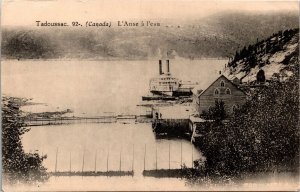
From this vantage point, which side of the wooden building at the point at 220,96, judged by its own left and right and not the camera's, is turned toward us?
front

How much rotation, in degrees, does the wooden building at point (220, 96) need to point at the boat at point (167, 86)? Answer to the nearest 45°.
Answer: approximately 90° to its right
